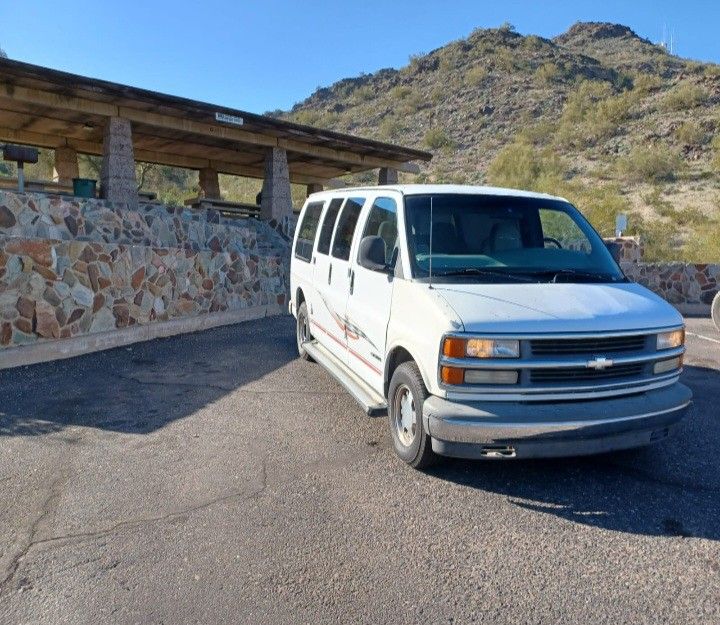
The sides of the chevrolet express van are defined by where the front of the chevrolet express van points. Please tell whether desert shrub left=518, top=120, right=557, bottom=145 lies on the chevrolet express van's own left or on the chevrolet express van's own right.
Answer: on the chevrolet express van's own left

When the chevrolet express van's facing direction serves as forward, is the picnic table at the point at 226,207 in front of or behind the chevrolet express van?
behind

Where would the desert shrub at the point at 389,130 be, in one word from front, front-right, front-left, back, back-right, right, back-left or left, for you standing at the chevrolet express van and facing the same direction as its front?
back-left

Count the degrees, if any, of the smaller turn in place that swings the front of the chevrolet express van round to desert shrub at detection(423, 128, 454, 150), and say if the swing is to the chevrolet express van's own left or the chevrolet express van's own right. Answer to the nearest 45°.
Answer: approximately 135° to the chevrolet express van's own left

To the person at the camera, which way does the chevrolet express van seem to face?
facing the viewer and to the right of the viewer

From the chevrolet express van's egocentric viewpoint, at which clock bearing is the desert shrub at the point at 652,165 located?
The desert shrub is roughly at 8 o'clock from the chevrolet express van.

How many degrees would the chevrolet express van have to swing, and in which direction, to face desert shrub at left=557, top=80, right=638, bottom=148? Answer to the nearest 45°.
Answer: approximately 135° to its left

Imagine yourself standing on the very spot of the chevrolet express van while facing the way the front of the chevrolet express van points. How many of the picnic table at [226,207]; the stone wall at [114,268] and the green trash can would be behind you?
3

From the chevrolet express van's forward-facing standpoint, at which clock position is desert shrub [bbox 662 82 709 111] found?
The desert shrub is roughly at 8 o'clock from the chevrolet express van.

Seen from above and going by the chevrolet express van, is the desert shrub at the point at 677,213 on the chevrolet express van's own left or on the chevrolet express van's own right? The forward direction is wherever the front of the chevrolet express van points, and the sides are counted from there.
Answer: on the chevrolet express van's own left

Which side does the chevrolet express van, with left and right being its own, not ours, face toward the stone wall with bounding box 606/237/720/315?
left

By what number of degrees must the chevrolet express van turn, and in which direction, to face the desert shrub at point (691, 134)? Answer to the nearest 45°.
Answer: approximately 135° to its left

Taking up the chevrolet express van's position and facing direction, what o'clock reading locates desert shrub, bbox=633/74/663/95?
The desert shrub is roughly at 8 o'clock from the chevrolet express van.

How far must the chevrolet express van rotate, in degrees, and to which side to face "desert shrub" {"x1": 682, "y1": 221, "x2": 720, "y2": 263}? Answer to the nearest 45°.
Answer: approximately 135° to its left
